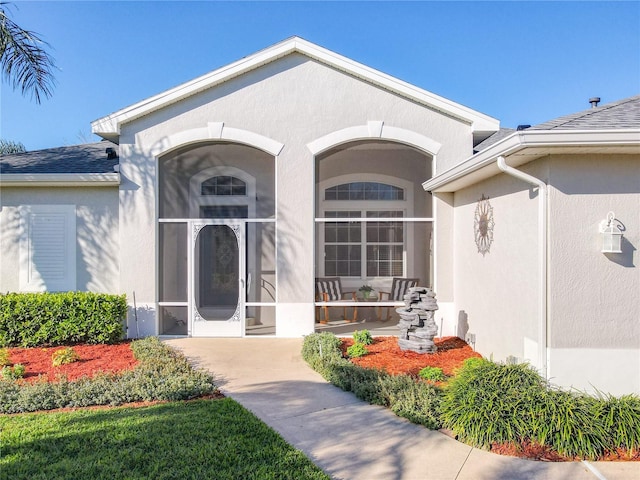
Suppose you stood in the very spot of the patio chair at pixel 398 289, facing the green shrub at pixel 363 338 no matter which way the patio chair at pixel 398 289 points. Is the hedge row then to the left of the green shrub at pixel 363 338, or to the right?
right

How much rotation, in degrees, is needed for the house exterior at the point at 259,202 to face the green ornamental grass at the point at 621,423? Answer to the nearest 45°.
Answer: approximately 45° to its left

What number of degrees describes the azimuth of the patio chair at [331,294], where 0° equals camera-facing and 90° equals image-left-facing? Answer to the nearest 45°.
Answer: approximately 315°

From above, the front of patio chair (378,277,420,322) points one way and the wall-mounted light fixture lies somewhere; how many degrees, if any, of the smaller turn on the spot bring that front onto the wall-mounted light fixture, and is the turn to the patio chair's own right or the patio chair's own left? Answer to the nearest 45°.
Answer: approximately 90° to the patio chair's own left

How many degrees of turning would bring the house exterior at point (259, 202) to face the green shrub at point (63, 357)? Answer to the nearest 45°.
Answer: approximately 45° to its right

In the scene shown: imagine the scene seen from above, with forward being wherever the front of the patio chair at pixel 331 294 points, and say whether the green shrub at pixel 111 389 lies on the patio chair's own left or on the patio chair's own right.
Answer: on the patio chair's own right

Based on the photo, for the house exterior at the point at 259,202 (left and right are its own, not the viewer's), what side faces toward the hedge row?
right
